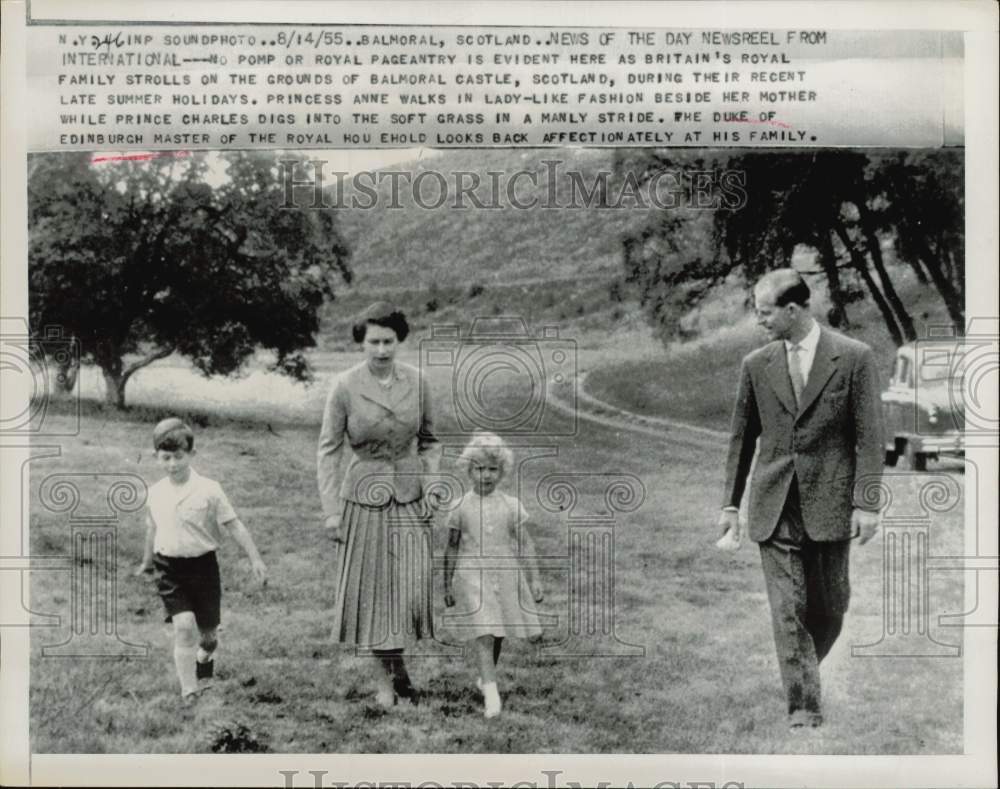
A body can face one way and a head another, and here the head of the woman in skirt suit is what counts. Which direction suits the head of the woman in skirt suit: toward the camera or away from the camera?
toward the camera

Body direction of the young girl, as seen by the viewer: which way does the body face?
toward the camera

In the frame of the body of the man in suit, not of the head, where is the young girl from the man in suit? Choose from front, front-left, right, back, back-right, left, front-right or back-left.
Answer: right

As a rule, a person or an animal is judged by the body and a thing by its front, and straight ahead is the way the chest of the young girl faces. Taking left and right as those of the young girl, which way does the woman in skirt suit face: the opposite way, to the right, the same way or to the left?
the same way

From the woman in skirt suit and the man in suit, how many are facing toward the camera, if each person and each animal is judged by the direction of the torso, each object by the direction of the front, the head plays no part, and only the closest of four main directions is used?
2

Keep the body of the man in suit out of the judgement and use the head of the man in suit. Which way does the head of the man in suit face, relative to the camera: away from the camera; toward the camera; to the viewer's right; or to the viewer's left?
to the viewer's left

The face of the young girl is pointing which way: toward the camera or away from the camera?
toward the camera

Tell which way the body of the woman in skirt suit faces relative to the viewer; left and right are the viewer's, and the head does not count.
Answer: facing the viewer

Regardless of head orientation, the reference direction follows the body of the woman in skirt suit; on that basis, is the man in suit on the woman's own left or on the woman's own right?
on the woman's own left

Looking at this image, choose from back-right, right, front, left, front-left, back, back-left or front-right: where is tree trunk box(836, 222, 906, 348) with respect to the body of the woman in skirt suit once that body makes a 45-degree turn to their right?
back-left

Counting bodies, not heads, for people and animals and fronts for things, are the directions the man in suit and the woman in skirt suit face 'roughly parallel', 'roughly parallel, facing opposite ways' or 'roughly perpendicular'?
roughly parallel

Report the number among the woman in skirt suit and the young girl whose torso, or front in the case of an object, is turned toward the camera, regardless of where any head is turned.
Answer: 2

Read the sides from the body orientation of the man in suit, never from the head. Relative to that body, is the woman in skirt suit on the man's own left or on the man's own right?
on the man's own right
